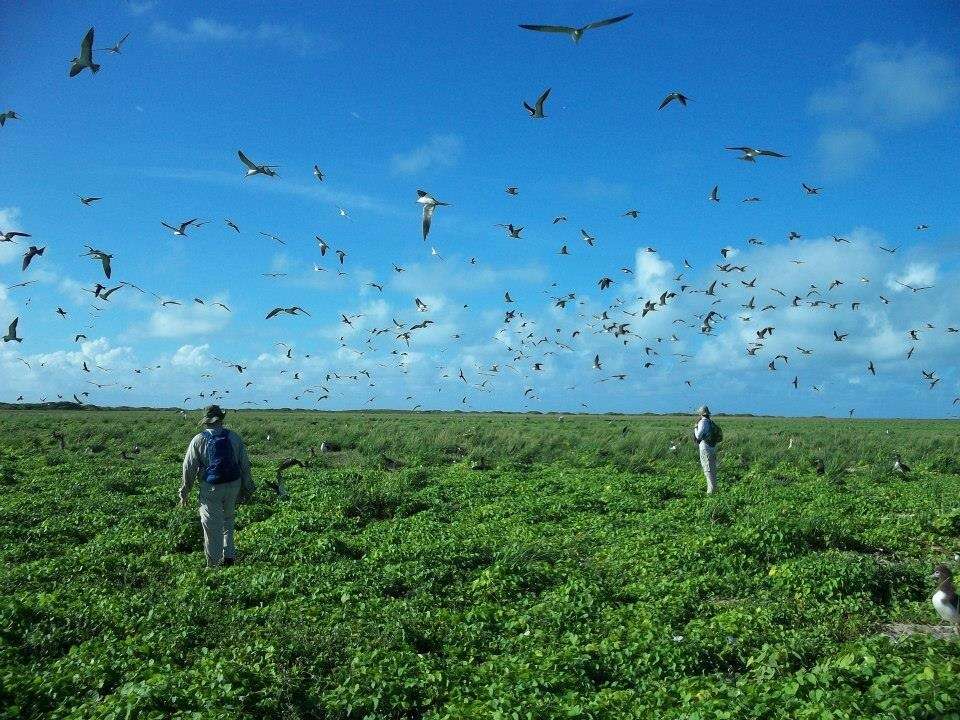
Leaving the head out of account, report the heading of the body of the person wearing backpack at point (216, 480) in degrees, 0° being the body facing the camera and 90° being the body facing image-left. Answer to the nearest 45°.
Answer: approximately 180°

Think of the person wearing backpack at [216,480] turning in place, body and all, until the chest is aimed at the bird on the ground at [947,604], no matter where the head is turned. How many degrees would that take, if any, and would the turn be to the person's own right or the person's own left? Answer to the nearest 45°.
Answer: approximately 135° to the person's own right

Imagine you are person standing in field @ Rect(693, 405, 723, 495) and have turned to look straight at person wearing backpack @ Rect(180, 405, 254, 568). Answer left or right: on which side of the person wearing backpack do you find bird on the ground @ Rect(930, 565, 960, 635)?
left

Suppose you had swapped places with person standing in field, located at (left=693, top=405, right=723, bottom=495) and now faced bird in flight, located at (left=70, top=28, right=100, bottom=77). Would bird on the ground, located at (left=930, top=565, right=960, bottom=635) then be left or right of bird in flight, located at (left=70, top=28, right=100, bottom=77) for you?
left
